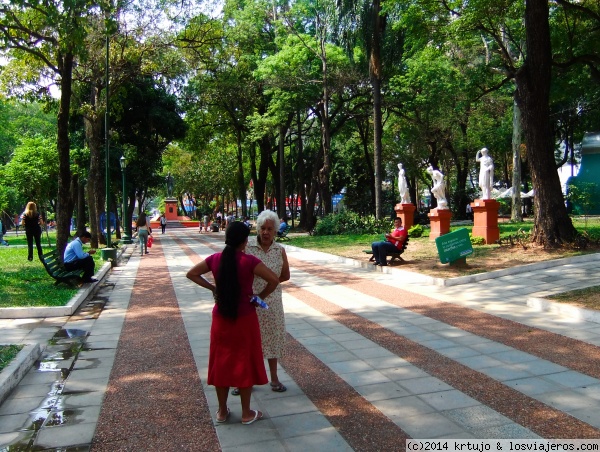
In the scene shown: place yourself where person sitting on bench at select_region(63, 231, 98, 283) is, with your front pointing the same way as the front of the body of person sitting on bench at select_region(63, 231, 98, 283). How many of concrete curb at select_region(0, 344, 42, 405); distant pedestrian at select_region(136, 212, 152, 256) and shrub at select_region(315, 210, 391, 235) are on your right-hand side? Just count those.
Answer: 1

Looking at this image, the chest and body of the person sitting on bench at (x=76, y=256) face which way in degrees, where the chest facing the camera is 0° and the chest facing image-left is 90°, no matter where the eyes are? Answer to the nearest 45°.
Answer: approximately 270°

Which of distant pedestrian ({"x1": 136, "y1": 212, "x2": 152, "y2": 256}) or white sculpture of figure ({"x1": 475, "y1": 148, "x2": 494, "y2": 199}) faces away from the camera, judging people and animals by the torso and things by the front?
the distant pedestrian

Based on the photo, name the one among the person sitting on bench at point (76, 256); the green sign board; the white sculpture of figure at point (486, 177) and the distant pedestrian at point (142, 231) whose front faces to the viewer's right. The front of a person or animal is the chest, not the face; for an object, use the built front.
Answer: the person sitting on bench

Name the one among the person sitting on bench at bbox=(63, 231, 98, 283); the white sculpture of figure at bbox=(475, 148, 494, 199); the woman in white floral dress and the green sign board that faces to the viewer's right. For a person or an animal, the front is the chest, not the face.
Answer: the person sitting on bench

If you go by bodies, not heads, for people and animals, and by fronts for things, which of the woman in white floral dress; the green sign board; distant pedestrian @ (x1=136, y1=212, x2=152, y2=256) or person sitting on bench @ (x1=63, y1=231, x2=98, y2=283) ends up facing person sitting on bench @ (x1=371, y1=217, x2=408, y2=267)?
person sitting on bench @ (x1=63, y1=231, x2=98, y2=283)

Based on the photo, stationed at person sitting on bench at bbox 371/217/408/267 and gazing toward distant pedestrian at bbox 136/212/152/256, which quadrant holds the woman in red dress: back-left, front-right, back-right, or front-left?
back-left

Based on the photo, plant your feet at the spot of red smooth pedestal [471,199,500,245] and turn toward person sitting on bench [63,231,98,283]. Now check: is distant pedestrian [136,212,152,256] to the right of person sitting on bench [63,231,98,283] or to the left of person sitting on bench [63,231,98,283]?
right

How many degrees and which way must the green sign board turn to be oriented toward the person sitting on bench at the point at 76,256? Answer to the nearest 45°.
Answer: approximately 90° to its right

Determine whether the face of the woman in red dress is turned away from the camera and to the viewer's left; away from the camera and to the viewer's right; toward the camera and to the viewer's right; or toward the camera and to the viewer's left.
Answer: away from the camera and to the viewer's right

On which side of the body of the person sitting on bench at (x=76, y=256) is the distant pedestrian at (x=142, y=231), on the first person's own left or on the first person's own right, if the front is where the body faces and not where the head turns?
on the first person's own left

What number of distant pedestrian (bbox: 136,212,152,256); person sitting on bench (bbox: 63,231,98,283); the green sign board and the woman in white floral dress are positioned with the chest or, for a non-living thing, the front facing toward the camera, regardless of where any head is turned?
2
